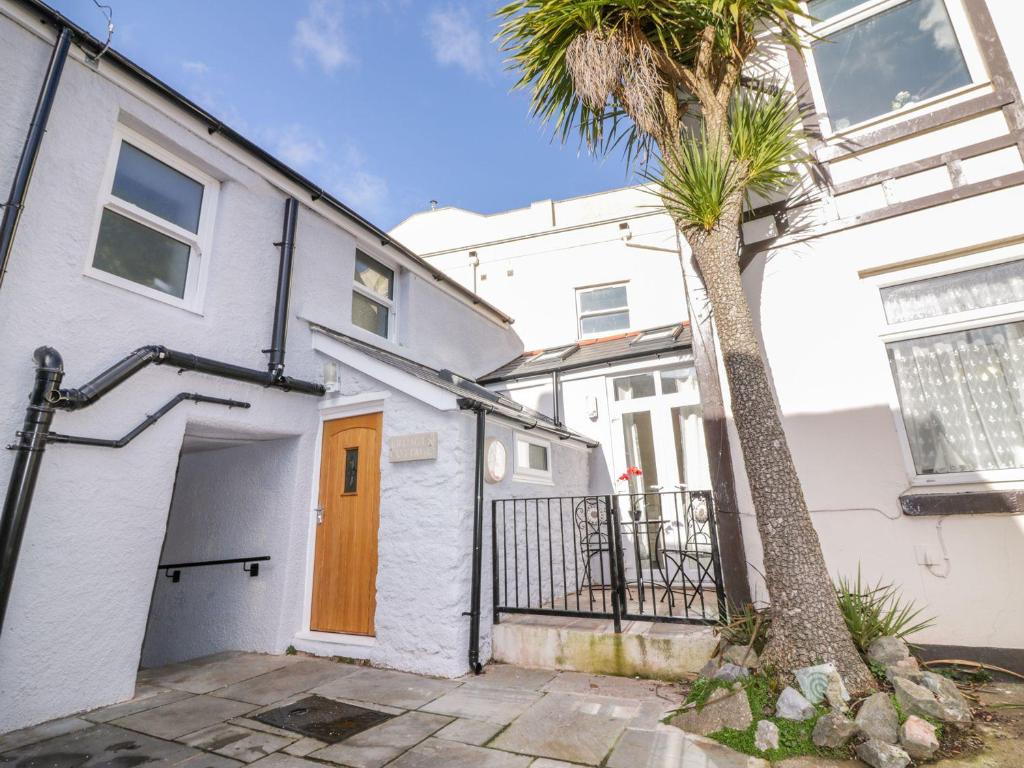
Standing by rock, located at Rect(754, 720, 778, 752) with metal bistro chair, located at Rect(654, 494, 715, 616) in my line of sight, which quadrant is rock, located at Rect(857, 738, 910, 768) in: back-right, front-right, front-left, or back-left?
back-right

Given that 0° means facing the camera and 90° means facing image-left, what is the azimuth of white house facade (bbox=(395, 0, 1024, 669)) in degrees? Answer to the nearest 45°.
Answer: approximately 45°

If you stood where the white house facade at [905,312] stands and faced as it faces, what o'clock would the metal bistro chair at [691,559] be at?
The metal bistro chair is roughly at 2 o'clock from the white house facade.

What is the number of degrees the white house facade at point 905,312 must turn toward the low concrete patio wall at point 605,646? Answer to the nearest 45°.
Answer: approximately 45° to its right
